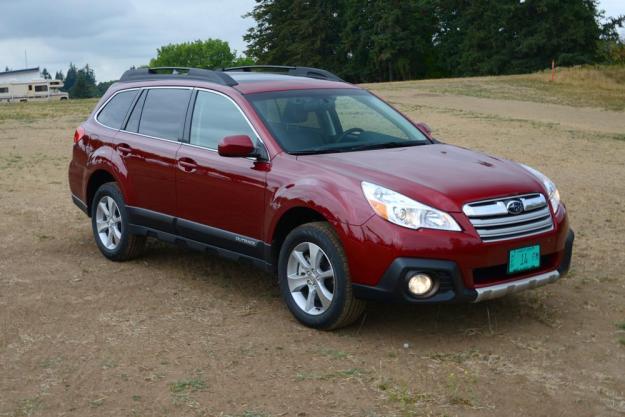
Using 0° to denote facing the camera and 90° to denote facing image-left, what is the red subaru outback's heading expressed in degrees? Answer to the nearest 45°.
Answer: approximately 315°
